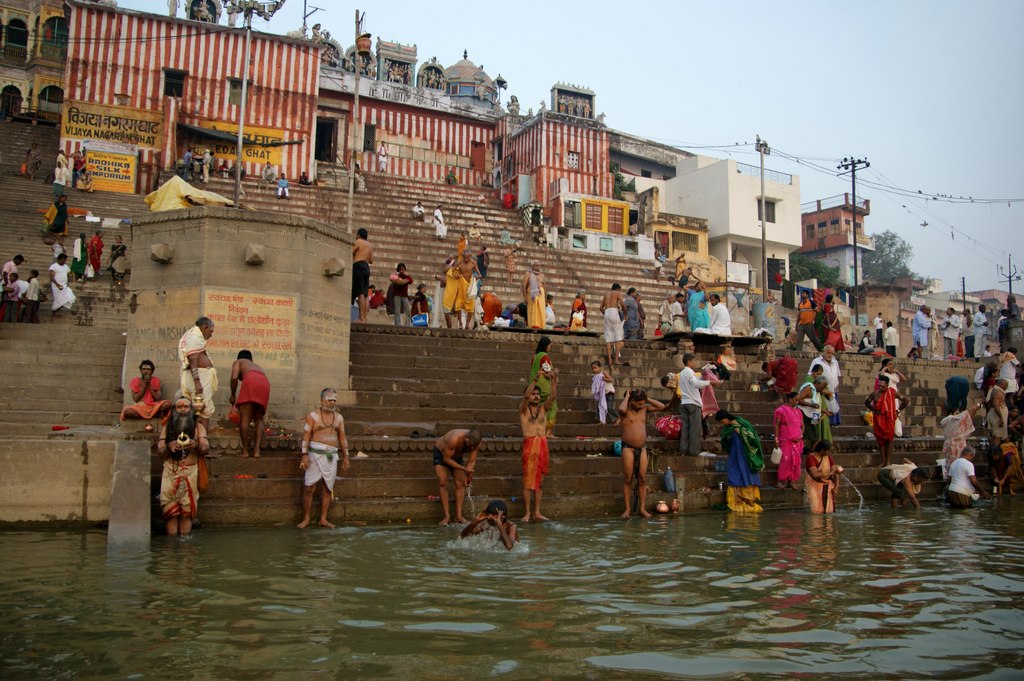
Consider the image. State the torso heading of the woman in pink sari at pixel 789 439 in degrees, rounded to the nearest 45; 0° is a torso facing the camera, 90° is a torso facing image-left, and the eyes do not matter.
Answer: approximately 315°

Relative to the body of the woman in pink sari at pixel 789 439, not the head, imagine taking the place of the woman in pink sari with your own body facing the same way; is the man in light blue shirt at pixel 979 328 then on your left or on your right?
on your left

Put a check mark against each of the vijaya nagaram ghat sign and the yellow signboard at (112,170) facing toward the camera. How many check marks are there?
2

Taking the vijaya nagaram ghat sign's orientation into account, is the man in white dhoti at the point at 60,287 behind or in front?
in front

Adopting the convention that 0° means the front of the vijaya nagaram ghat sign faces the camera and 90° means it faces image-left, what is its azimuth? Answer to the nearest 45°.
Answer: approximately 0°

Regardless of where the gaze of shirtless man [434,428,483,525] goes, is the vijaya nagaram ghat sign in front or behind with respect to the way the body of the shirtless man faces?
behind

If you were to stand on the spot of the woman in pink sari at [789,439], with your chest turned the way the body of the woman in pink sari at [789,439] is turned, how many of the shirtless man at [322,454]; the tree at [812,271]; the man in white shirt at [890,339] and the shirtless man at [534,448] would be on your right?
2

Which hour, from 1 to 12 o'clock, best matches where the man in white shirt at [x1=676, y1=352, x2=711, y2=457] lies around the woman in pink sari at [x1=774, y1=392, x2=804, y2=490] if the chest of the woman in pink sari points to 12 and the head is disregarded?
The man in white shirt is roughly at 4 o'clock from the woman in pink sari.

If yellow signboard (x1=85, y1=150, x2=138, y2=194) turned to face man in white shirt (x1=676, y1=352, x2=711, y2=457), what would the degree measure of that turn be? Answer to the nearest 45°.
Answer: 0° — it already faces them

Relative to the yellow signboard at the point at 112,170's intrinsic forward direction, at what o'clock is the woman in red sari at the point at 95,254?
The woman in red sari is roughly at 12 o'clock from the yellow signboard.

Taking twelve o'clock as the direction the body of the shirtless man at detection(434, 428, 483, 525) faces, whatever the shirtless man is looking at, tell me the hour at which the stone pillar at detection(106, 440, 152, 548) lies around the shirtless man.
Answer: The stone pillar is roughly at 4 o'clock from the shirtless man.

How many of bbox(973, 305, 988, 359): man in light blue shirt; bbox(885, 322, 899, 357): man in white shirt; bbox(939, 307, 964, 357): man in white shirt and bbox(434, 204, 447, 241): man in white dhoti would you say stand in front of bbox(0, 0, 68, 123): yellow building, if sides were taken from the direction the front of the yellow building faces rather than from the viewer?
4

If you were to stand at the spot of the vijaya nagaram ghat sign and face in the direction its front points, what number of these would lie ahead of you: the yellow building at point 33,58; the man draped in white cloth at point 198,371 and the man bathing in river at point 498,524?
2

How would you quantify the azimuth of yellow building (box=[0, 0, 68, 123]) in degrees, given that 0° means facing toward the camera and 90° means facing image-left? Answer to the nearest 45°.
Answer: approximately 315°

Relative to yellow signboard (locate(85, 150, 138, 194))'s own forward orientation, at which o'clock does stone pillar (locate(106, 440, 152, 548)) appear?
The stone pillar is roughly at 12 o'clock from the yellow signboard.

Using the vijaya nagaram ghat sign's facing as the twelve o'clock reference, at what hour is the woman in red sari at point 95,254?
The woman in red sari is roughly at 12 o'clock from the vijaya nagaram ghat sign.
